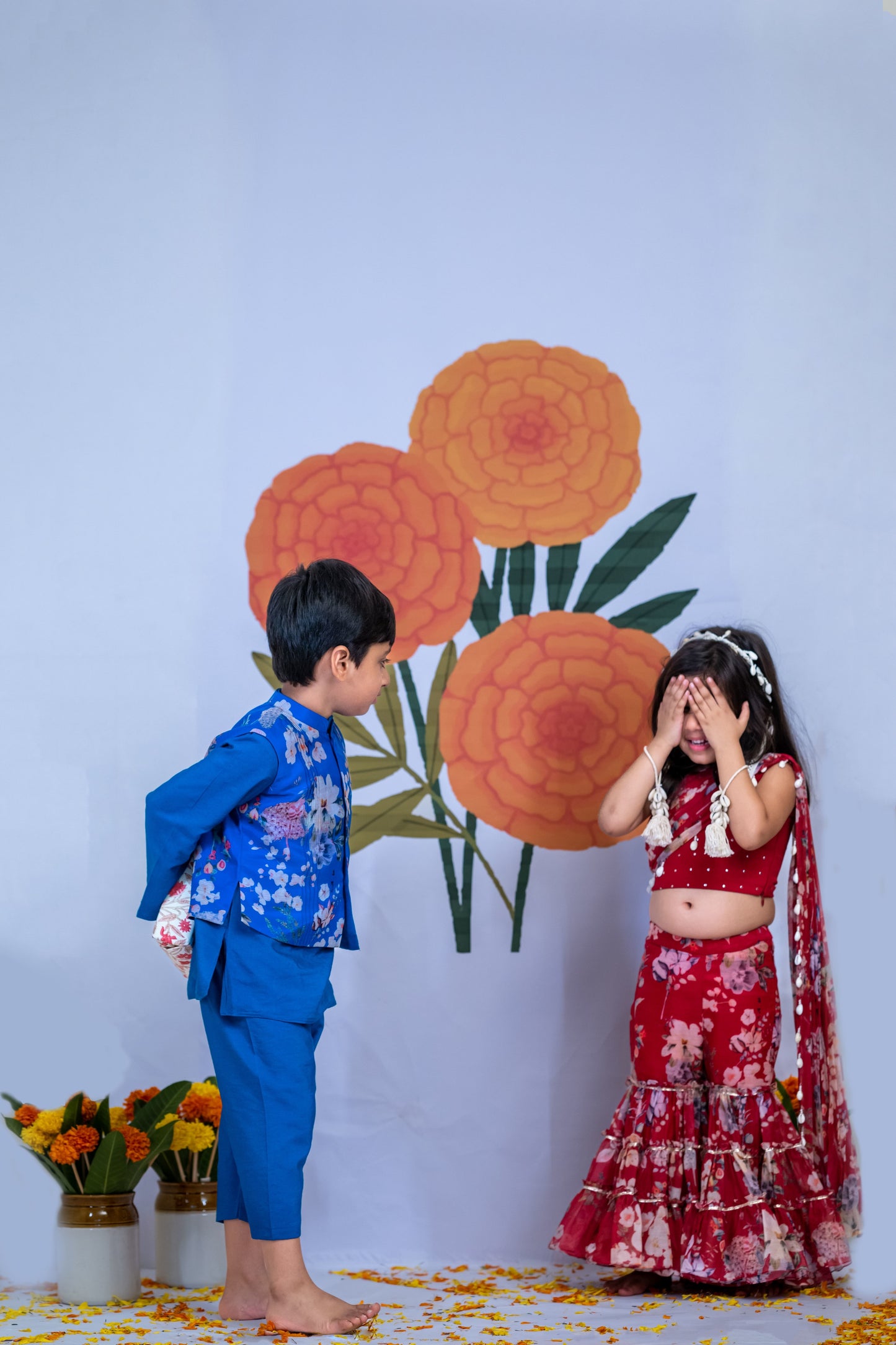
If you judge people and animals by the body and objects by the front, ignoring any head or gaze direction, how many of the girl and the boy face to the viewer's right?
1

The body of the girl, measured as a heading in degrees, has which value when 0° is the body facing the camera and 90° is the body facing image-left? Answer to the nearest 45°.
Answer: approximately 45°

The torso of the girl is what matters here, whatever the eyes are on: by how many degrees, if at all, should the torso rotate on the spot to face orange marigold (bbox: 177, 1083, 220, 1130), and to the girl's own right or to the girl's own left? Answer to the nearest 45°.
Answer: approximately 45° to the girl's own right

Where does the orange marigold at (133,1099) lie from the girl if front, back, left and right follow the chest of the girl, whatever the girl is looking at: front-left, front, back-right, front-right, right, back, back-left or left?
front-right

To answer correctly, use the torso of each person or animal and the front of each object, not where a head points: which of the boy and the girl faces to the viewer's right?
the boy

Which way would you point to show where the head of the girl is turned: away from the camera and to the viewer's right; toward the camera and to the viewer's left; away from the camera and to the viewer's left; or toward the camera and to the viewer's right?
toward the camera and to the viewer's left

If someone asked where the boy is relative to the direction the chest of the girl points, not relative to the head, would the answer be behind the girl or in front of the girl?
in front

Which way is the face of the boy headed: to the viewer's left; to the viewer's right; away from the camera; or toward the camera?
to the viewer's right

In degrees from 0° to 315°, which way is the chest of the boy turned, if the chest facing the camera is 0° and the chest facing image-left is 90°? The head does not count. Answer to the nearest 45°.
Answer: approximately 270°
